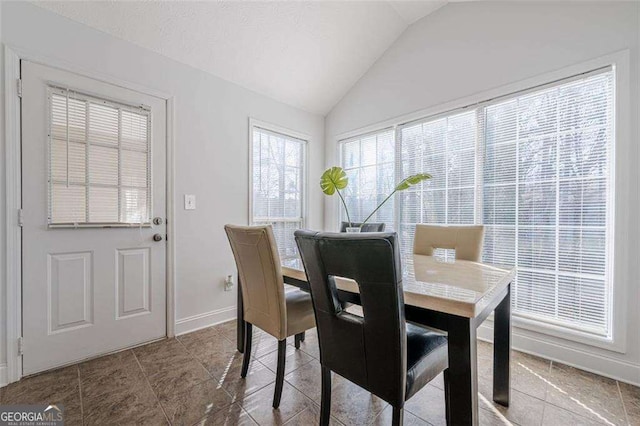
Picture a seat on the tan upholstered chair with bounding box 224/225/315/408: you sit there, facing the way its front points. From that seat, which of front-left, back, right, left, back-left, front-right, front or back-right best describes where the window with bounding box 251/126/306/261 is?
front-left

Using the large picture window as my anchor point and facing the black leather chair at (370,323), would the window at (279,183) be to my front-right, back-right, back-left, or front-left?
front-right

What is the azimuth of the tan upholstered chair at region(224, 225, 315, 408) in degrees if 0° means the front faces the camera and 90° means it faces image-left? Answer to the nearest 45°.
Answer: approximately 225°

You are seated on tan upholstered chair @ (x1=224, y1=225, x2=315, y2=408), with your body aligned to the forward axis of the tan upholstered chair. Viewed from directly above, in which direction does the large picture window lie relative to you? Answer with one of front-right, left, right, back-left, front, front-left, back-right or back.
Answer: front-right

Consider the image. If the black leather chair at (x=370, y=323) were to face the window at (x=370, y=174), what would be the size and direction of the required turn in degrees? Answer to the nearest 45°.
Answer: approximately 45° to its left

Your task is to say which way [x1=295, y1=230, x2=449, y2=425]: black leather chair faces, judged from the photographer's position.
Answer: facing away from the viewer and to the right of the viewer

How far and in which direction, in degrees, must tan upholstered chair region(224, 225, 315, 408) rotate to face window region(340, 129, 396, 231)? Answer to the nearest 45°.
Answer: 0° — it already faces it

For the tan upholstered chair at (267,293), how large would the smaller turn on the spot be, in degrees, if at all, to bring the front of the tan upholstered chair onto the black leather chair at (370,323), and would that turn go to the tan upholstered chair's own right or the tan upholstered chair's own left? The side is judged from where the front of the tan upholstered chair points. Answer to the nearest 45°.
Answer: approximately 90° to the tan upholstered chair's own right

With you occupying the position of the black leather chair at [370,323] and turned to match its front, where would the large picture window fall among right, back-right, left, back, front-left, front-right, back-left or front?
front

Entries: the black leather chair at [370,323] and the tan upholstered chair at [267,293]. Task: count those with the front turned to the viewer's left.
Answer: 0

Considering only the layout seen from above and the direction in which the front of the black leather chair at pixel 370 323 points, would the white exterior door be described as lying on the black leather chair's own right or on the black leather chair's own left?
on the black leather chair's own left

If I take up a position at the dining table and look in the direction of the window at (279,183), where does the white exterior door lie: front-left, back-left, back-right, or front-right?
front-left
